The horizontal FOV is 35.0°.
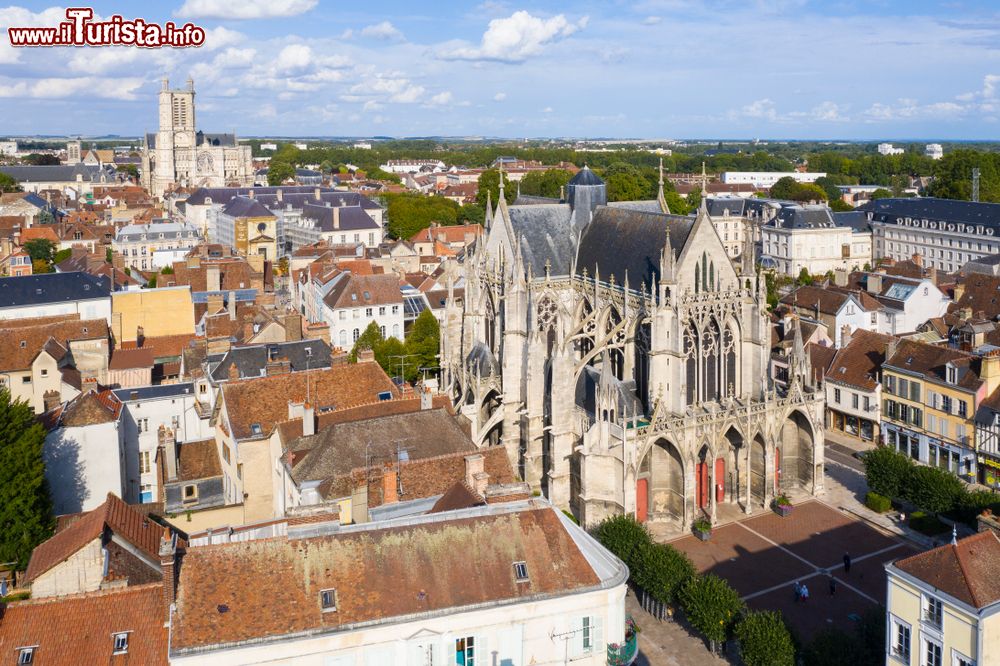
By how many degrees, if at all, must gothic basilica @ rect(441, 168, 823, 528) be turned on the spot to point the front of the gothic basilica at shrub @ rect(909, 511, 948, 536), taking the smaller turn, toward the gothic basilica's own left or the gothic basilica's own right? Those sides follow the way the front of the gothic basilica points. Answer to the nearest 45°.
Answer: approximately 45° to the gothic basilica's own left

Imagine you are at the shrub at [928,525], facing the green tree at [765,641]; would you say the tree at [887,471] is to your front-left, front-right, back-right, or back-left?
back-right

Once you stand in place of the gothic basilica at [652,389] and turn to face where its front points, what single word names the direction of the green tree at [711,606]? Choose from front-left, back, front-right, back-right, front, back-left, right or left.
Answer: front-right

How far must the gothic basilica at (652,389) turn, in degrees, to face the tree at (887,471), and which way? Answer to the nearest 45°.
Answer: approximately 45° to its left

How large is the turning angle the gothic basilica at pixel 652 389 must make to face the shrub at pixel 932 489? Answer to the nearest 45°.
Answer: approximately 45° to its left

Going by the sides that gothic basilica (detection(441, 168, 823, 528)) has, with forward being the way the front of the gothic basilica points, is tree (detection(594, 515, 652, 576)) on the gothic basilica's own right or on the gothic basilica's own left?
on the gothic basilica's own right

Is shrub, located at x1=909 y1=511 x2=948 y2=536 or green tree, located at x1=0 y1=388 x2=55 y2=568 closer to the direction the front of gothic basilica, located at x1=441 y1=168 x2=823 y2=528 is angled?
the shrub

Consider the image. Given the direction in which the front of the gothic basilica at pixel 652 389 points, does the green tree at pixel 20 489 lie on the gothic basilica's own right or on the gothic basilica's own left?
on the gothic basilica's own right

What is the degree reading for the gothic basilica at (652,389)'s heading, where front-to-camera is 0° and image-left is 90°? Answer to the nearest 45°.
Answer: approximately 315°

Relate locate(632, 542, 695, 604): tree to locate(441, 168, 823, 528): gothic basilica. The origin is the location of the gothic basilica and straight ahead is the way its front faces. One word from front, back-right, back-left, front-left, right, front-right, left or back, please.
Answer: front-right

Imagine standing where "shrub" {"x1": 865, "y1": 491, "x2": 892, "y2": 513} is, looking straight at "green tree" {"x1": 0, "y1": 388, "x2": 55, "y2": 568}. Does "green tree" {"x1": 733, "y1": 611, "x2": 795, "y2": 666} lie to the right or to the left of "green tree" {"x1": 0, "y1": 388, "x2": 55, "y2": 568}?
left
